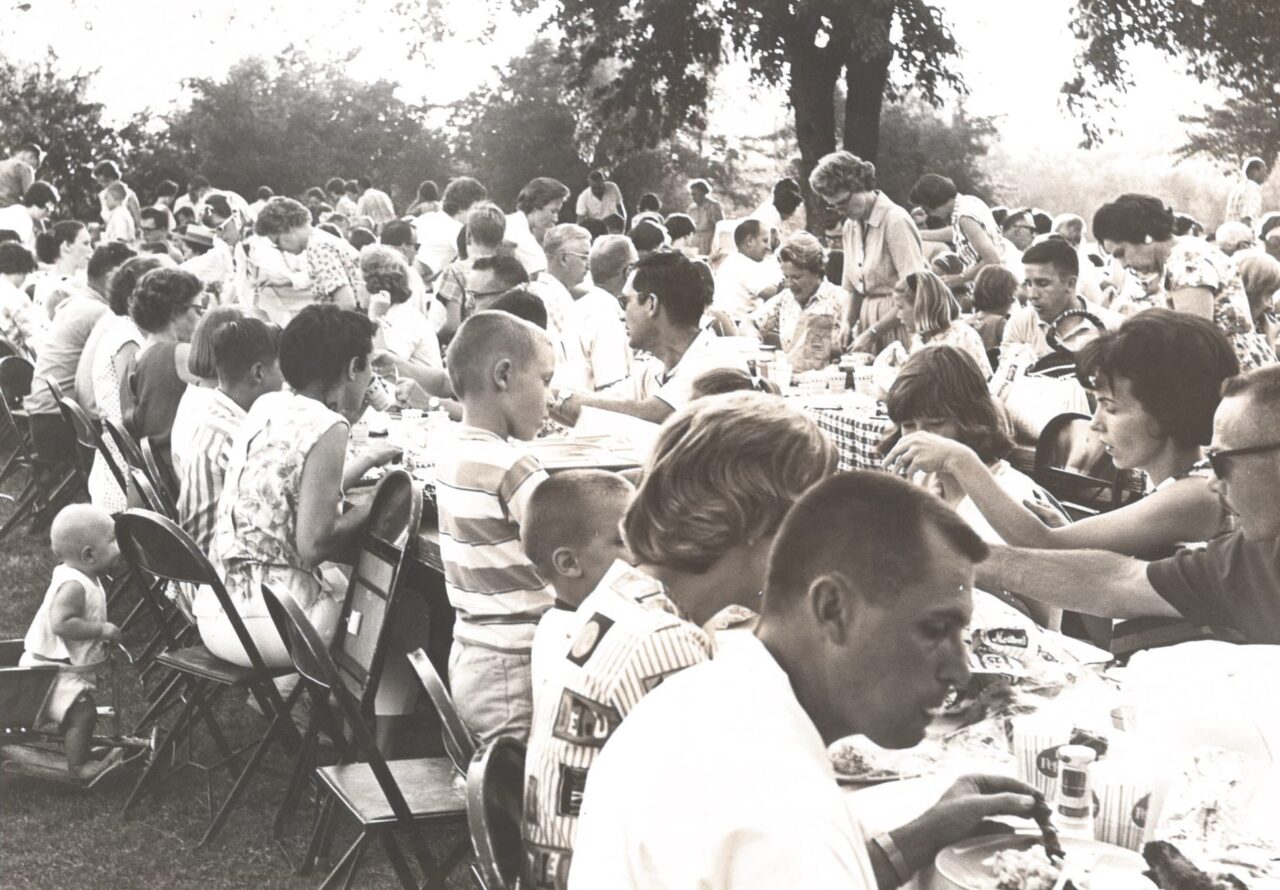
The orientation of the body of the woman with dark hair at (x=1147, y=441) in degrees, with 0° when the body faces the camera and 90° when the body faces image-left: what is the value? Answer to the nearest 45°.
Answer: approximately 90°

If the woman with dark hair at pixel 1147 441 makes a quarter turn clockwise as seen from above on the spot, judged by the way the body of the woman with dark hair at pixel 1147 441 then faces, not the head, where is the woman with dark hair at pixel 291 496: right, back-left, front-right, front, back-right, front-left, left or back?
left

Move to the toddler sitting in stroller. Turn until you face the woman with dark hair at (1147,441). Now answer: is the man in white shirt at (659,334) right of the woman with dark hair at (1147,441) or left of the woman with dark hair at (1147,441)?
left

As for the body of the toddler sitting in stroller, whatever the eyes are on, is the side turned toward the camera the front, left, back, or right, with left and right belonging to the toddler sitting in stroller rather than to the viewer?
right

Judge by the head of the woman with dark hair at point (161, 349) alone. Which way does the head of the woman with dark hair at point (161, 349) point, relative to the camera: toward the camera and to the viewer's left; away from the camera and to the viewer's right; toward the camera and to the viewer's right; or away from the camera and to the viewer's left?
away from the camera and to the viewer's right

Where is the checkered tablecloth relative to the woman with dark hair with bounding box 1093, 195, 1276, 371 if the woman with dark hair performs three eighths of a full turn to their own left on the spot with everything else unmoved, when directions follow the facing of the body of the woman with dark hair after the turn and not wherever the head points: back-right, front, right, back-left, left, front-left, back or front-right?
right

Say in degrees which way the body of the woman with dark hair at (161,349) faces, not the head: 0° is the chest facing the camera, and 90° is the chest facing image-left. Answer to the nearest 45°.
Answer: approximately 225°

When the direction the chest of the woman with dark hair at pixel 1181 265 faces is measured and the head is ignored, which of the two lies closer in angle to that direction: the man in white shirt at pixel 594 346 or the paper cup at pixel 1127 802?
the man in white shirt

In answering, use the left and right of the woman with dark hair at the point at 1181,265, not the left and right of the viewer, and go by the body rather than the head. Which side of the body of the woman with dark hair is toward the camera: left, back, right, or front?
left

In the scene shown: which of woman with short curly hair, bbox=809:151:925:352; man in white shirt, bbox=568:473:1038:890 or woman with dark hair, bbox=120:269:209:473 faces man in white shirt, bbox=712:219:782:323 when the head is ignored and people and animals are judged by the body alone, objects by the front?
the woman with dark hair

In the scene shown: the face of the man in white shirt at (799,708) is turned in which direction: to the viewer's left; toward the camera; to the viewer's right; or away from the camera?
to the viewer's right

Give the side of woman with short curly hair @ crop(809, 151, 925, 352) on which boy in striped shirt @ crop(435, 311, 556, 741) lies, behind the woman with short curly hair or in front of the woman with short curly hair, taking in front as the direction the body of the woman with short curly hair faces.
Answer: in front

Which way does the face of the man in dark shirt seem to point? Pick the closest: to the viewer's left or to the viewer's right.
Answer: to the viewer's left

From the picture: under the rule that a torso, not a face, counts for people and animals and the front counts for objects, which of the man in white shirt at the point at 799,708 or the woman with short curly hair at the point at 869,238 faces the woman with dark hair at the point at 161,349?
the woman with short curly hair
